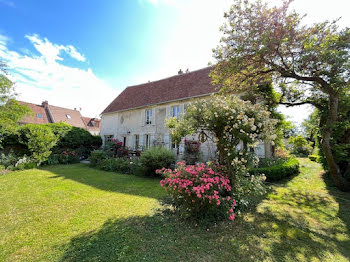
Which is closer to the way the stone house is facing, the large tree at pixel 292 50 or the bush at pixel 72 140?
the bush

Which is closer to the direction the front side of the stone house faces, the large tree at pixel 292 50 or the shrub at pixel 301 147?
the large tree

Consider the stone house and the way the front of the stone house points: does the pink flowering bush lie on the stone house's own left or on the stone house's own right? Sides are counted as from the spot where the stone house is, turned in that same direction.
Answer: on the stone house's own left

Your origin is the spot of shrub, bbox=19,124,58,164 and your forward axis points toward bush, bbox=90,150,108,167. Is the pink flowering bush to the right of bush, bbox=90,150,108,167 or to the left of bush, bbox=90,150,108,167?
right

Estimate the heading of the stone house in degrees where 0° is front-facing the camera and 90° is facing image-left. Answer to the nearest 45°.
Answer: approximately 45°

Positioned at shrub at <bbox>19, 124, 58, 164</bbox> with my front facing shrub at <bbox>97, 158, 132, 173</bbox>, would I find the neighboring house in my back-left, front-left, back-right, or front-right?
back-left

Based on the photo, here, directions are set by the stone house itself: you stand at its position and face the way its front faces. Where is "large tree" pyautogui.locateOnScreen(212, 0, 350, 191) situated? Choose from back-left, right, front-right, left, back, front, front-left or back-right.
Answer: left

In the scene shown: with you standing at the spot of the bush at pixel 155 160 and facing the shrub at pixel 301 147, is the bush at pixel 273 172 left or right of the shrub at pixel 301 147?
right

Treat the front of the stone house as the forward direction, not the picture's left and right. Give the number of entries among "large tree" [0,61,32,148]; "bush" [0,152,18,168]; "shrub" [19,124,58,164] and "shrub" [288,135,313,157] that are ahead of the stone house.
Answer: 3

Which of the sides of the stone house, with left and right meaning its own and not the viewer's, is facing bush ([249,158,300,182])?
left
